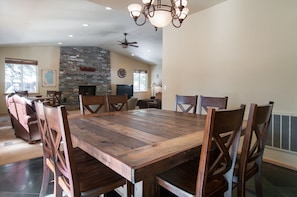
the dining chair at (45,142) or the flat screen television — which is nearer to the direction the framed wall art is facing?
the dining chair

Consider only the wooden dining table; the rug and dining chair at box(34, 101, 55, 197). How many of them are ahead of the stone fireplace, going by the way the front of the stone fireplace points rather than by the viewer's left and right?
3

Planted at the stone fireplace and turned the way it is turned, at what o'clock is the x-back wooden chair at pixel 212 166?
The x-back wooden chair is roughly at 12 o'clock from the stone fireplace.

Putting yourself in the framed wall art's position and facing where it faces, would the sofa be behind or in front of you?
in front

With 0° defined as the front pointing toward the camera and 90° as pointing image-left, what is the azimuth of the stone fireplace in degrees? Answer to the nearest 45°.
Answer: approximately 0°

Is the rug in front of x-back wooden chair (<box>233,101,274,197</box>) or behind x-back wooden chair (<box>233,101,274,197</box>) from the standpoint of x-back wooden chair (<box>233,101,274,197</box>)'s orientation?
in front

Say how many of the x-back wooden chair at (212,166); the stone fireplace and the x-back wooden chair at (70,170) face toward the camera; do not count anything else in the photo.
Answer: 1

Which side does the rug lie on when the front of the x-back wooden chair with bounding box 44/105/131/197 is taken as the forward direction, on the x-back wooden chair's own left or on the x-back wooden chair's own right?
on the x-back wooden chair's own left

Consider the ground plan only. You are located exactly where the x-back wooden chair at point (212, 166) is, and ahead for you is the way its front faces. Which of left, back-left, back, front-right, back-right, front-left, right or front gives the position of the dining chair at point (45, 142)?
front-left

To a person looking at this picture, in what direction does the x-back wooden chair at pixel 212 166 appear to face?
facing away from the viewer and to the left of the viewer
